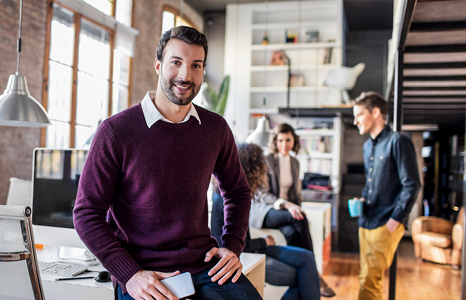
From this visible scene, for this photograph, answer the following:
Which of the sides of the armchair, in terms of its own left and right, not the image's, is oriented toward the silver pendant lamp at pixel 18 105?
front

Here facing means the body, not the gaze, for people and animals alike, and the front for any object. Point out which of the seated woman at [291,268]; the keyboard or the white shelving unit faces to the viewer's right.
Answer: the seated woman

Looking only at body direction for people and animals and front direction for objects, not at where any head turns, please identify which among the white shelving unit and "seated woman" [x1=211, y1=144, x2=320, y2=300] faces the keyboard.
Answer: the white shelving unit

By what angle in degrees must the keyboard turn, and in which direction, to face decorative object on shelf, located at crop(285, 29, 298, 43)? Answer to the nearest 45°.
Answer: approximately 180°

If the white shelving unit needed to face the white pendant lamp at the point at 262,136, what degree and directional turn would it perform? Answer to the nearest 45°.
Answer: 0° — it already faces it

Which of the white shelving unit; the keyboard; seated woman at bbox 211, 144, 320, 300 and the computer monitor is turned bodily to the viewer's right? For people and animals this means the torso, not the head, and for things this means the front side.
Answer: the seated woman

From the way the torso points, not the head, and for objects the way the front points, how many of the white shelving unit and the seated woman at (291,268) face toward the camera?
1

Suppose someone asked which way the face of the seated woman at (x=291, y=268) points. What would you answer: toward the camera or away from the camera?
away from the camera

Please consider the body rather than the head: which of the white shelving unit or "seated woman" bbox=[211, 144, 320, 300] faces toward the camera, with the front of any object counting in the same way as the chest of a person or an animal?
the white shelving unit

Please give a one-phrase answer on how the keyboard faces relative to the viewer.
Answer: facing the viewer and to the left of the viewer

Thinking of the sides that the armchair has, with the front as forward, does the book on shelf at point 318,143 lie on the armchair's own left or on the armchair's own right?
on the armchair's own right

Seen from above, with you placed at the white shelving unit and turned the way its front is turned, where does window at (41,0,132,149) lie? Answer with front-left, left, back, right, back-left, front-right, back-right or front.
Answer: front-right
